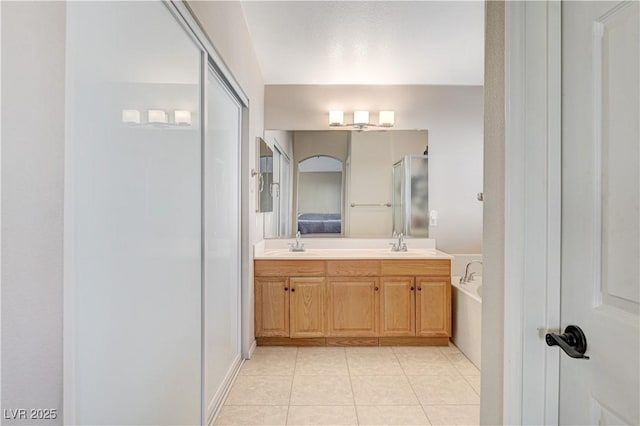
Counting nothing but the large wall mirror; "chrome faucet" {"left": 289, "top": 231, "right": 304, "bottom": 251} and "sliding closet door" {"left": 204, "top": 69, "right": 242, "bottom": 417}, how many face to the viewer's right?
1

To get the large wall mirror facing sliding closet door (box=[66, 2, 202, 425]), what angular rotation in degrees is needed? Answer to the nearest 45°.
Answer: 0° — it already faces it

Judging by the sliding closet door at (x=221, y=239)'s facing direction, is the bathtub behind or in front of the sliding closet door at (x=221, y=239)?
in front

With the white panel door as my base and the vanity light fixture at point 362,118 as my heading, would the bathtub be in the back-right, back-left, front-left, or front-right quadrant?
front-right

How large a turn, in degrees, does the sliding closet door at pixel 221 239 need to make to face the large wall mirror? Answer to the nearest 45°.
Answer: approximately 45° to its left

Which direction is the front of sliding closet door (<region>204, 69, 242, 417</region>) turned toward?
to the viewer's right

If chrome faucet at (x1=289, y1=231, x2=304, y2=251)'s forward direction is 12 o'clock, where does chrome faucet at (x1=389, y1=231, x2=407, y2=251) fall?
chrome faucet at (x1=389, y1=231, x2=407, y2=251) is roughly at 9 o'clock from chrome faucet at (x1=289, y1=231, x2=304, y2=251).

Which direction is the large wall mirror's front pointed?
toward the camera

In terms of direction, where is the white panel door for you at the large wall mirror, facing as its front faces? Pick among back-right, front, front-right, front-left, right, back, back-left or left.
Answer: front

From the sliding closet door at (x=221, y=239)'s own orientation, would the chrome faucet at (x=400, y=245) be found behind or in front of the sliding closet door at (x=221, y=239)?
in front

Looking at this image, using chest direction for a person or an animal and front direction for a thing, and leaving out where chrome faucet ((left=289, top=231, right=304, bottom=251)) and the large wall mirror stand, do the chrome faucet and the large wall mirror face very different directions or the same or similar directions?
same or similar directions

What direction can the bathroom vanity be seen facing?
toward the camera

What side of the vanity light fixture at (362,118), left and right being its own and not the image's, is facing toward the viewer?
front

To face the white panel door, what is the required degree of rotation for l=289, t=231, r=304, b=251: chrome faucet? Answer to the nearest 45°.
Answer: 0° — it already faces it
